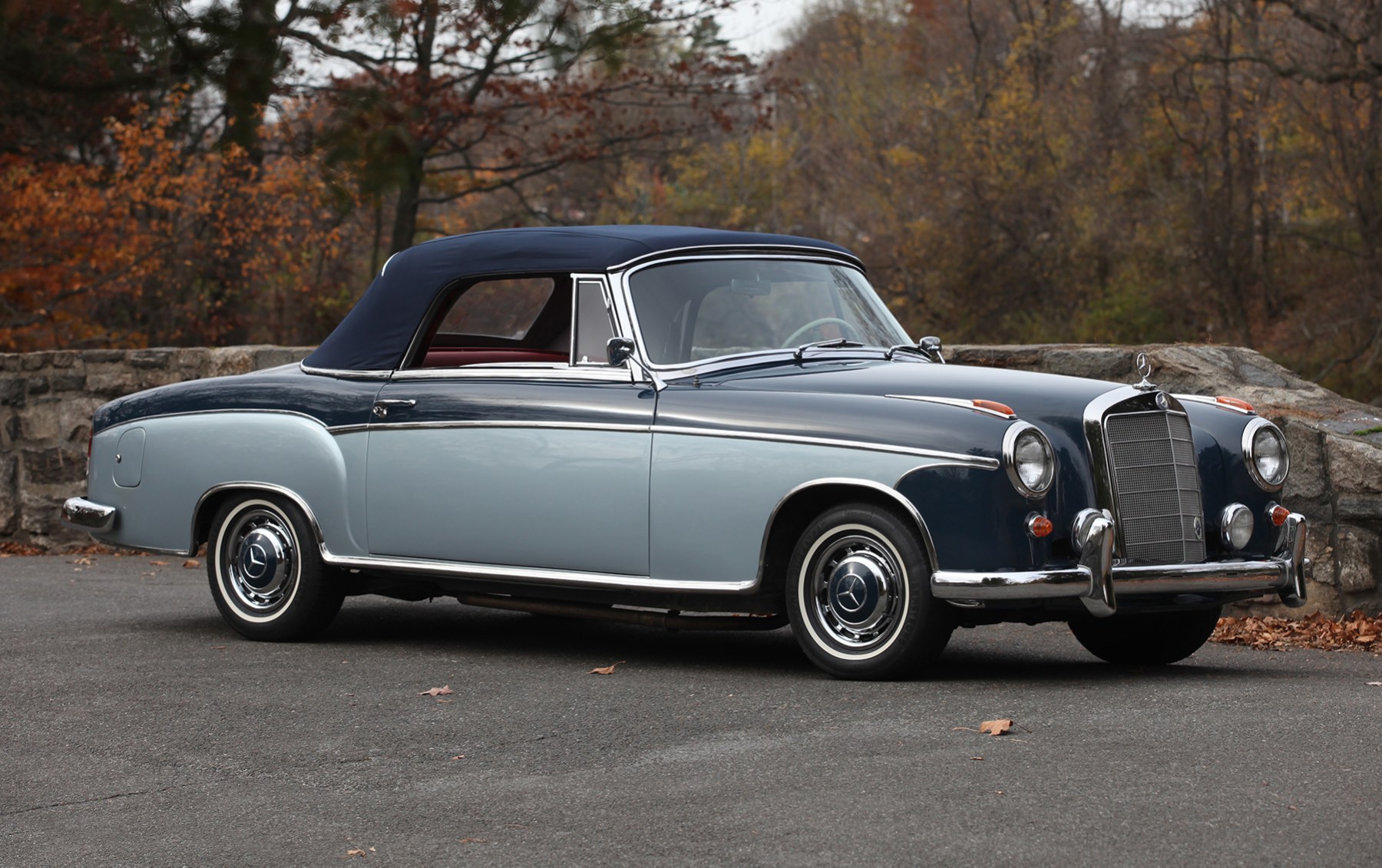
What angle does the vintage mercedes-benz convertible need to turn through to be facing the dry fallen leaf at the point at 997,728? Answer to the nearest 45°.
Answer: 0° — it already faces it

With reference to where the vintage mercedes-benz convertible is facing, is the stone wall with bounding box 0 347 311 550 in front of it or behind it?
behind

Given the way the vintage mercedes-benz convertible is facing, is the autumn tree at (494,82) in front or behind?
behind

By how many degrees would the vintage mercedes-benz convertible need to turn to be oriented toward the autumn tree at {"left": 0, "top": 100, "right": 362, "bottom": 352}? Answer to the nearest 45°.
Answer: approximately 180°

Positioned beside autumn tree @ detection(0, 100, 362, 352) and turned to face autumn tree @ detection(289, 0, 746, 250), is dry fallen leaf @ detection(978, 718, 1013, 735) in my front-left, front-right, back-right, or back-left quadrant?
front-right
